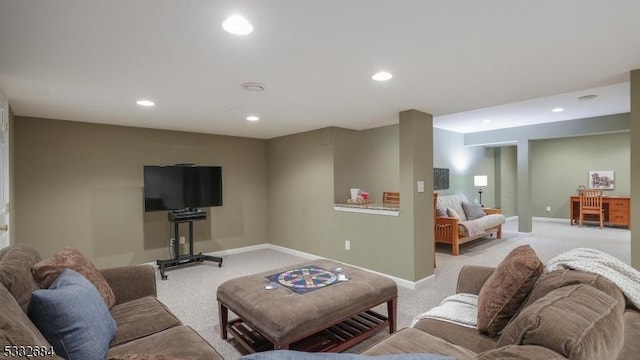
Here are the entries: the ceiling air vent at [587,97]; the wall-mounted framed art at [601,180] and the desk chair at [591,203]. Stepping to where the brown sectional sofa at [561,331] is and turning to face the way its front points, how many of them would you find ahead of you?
0

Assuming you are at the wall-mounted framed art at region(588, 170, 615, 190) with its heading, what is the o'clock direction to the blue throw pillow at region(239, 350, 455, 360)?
The blue throw pillow is roughly at 12 o'clock from the wall-mounted framed art.

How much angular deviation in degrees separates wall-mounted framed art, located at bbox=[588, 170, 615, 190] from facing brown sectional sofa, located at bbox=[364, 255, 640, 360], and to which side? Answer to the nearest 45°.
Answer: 0° — it already faces it

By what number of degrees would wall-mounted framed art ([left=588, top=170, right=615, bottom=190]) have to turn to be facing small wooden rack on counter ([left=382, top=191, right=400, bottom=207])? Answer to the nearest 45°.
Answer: approximately 45° to its right

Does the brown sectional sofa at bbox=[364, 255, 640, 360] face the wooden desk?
no

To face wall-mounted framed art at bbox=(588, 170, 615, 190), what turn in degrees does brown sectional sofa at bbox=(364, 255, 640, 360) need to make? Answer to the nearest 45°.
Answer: approximately 135° to its right

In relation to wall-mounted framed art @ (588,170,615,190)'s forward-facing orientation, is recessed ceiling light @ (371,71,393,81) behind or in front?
in front

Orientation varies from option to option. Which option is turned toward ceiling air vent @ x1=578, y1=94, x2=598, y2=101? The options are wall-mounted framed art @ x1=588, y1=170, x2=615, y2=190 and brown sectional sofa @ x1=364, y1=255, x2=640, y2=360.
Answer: the wall-mounted framed art

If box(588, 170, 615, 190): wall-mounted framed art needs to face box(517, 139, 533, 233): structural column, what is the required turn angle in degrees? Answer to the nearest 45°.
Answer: approximately 45° to its right

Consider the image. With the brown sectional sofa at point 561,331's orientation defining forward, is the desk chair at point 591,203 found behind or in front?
behind

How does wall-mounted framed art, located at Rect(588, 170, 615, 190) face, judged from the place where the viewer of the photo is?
facing the viewer

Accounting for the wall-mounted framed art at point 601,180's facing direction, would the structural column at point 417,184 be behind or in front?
in front

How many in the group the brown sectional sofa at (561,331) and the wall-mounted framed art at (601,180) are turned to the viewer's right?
0

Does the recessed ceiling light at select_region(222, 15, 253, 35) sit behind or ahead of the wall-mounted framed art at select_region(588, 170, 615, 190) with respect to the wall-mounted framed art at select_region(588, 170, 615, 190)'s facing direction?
ahead

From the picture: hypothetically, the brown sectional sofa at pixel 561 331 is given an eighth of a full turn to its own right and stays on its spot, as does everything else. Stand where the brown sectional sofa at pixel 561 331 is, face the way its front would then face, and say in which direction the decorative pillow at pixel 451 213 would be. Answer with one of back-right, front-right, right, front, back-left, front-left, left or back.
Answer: right

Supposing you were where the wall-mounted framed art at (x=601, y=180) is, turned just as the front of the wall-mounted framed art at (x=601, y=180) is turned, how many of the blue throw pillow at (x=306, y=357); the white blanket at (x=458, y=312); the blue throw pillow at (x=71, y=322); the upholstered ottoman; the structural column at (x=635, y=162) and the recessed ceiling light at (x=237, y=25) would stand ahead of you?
6
